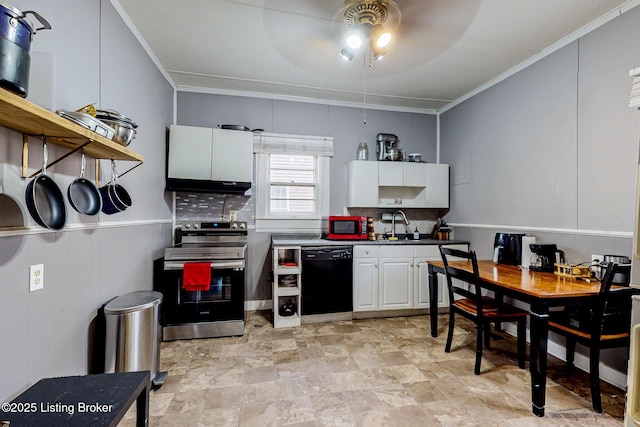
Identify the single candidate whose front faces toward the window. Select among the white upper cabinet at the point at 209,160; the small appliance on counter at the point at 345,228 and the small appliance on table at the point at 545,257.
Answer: the small appliance on table at the point at 545,257

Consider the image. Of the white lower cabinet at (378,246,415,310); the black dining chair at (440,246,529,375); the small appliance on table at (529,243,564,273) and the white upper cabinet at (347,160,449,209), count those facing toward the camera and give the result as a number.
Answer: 2

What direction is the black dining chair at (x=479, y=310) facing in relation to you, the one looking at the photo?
facing away from the viewer and to the right of the viewer

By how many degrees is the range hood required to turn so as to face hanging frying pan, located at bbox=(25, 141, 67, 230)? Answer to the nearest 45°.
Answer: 0° — it already faces it

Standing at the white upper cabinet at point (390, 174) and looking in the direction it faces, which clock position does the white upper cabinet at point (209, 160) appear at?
the white upper cabinet at point (209, 160) is roughly at 2 o'clock from the white upper cabinet at point (390, 174).

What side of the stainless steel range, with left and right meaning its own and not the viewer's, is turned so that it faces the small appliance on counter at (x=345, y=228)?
left

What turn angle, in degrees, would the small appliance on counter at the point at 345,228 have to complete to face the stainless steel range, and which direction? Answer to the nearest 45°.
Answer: approximately 45° to its right

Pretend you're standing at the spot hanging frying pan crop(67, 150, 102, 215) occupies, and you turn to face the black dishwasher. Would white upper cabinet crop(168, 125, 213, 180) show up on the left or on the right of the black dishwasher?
left

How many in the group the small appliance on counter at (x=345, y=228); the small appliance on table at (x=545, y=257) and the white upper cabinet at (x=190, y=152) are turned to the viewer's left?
1
